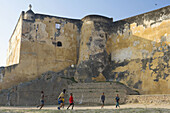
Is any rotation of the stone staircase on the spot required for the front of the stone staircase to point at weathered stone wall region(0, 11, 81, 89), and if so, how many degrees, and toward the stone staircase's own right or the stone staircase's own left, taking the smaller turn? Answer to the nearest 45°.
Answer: approximately 135° to the stone staircase's own right

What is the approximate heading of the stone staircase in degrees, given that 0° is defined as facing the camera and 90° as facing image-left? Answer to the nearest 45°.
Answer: approximately 0°

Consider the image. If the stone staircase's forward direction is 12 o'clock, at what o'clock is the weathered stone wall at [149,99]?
The weathered stone wall is roughly at 10 o'clock from the stone staircase.

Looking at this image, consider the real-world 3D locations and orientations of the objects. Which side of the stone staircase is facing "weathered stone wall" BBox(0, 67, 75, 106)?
right
